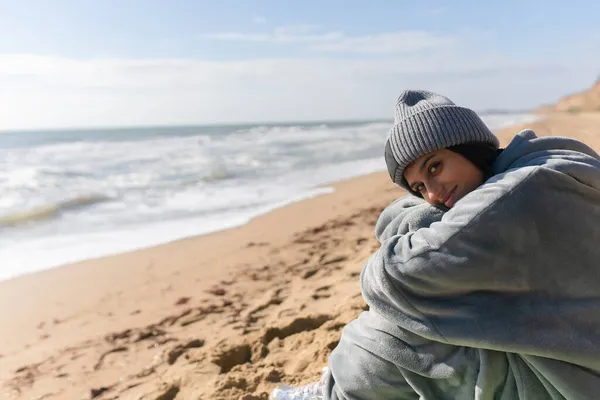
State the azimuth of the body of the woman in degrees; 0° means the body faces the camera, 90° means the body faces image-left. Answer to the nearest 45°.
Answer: approximately 90°
